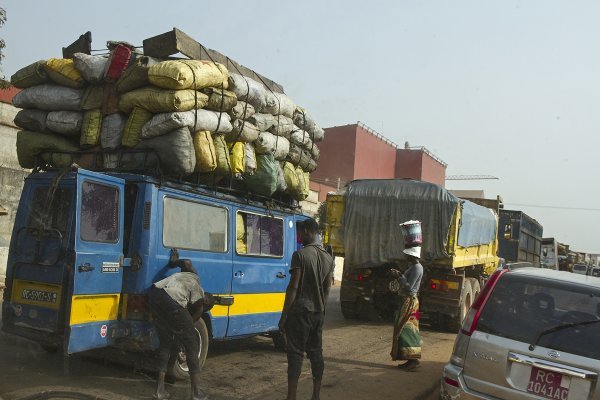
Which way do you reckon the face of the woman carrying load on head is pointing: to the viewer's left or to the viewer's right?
to the viewer's left

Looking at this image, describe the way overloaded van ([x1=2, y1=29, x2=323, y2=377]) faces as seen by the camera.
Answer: facing away from the viewer and to the right of the viewer

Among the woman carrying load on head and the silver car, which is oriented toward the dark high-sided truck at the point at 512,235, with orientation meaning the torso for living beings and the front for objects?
the silver car

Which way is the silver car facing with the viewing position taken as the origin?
facing away from the viewer

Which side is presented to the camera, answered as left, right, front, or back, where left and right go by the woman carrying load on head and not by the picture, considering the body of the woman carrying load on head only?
left

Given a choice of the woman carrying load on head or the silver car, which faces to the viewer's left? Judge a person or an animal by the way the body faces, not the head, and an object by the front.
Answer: the woman carrying load on head

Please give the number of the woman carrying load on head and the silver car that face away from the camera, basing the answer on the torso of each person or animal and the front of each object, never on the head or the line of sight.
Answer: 1

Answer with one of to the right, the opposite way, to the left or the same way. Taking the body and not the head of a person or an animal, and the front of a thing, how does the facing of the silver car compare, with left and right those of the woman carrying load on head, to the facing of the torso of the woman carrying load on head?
to the right
